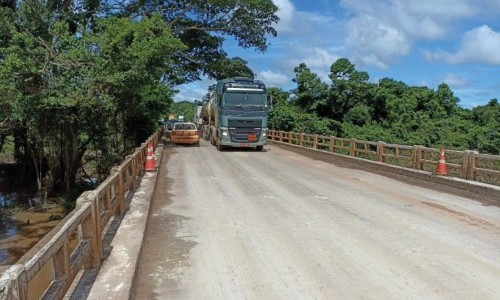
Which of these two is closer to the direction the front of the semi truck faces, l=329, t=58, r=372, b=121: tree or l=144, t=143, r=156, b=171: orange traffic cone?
the orange traffic cone

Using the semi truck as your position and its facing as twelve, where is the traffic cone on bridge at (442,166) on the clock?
The traffic cone on bridge is roughly at 11 o'clock from the semi truck.

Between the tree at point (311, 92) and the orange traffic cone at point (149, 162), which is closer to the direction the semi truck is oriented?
the orange traffic cone

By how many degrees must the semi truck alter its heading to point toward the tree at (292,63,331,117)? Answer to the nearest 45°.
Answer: approximately 135° to its left

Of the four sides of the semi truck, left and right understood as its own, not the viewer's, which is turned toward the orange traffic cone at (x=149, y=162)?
front

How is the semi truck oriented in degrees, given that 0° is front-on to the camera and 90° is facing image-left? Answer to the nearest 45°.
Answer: approximately 0°

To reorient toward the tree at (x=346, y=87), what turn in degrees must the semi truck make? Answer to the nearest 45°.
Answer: approximately 135° to its left

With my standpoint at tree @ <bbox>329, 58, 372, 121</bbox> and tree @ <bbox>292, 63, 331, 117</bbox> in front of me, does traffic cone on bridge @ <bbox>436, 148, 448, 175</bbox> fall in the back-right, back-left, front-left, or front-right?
back-left
